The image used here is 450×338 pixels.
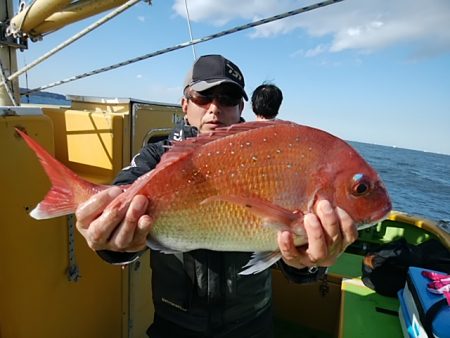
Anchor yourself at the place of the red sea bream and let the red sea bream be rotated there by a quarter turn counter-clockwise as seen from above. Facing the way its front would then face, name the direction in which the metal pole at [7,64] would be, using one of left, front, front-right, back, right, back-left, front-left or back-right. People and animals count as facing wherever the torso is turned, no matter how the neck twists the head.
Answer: front-left

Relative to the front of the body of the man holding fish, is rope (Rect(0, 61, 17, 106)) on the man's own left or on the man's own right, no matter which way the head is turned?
on the man's own right

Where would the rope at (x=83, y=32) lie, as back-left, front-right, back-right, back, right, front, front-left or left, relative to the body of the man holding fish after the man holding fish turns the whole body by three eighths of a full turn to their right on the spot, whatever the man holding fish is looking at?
front

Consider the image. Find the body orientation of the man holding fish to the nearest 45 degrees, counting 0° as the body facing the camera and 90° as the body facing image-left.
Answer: approximately 0°

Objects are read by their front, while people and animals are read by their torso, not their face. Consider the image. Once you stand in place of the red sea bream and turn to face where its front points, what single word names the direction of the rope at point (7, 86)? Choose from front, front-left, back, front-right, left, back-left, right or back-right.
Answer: back-left

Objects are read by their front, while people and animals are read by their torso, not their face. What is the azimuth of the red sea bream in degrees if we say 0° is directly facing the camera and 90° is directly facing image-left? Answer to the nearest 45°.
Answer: approximately 270°

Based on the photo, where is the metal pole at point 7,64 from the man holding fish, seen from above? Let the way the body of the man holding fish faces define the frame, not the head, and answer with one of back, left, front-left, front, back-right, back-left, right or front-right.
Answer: back-right

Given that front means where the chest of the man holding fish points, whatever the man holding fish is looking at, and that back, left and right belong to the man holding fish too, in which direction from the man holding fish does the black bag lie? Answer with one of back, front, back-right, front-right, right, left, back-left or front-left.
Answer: back-left

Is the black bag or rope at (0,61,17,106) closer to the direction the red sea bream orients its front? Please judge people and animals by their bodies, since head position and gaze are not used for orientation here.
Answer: the black bag
